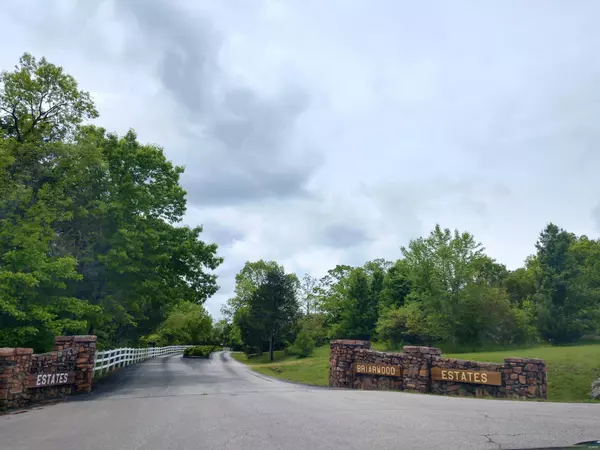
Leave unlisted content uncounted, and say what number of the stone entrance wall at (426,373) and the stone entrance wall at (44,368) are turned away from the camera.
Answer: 0

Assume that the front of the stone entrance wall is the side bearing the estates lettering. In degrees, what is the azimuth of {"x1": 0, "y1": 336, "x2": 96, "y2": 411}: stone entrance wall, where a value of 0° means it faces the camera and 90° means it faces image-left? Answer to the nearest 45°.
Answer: approximately 315°

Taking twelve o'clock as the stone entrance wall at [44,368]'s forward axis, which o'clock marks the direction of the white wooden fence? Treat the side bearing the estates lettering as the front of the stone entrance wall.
The white wooden fence is roughly at 8 o'clock from the stone entrance wall.

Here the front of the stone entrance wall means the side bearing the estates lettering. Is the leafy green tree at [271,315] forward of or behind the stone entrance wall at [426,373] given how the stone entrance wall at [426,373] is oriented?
behind

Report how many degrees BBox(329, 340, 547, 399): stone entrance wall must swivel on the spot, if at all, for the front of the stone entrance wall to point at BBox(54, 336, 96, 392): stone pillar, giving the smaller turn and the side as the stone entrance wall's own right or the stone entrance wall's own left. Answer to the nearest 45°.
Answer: approximately 45° to the stone entrance wall's own right

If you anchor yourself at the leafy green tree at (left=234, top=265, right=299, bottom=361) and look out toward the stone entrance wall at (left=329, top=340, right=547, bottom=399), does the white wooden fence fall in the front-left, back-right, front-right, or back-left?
front-right

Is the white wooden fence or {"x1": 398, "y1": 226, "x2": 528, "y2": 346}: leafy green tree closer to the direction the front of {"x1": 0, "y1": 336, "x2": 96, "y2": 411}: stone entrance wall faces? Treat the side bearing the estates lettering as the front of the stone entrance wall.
the leafy green tree

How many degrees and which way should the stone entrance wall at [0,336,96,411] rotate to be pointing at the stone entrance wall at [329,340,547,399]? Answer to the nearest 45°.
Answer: approximately 45° to its left

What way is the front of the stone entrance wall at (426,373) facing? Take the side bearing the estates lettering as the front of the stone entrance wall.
toward the camera

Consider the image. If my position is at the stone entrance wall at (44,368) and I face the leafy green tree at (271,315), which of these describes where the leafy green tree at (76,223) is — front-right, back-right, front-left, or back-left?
front-left

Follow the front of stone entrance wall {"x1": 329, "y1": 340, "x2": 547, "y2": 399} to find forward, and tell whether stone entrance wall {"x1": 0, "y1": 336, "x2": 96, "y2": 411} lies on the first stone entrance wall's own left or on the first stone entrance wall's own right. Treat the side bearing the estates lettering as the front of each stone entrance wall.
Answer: on the first stone entrance wall's own right

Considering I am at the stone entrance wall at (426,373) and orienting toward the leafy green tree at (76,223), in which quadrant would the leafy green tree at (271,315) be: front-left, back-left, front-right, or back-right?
front-right
